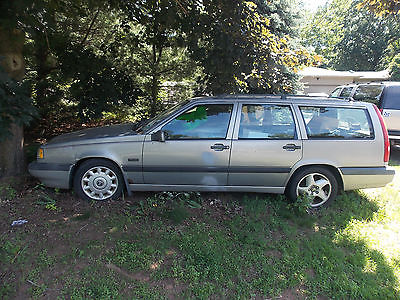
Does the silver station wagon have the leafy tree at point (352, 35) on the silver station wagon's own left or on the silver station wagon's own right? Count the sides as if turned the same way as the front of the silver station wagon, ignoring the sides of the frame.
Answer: on the silver station wagon's own right

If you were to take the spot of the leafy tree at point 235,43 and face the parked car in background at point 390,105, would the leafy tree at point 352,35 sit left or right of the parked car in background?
left

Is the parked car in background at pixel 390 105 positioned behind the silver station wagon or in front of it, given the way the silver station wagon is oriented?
behind

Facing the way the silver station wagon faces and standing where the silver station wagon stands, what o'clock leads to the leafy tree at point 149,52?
The leafy tree is roughly at 2 o'clock from the silver station wagon.

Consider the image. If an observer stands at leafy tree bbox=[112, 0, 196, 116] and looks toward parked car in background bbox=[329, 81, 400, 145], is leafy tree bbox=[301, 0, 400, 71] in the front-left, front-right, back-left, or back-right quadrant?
front-left

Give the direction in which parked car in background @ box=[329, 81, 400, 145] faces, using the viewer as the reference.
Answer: facing away from the viewer and to the left of the viewer

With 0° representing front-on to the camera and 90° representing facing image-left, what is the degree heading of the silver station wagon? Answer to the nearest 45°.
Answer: approximately 90°

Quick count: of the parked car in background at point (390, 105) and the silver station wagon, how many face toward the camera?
0

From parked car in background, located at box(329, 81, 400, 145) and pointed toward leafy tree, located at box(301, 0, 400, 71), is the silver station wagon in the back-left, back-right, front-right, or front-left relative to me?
back-left

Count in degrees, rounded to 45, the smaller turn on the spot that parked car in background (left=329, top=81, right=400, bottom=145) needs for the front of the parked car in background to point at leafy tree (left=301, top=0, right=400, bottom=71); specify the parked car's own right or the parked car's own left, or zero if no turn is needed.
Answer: approximately 45° to the parked car's own right
